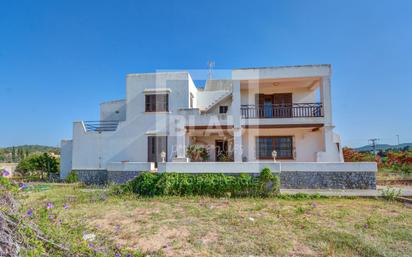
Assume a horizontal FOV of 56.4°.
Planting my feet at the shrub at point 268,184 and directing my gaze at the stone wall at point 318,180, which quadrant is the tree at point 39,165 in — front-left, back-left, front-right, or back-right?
back-left

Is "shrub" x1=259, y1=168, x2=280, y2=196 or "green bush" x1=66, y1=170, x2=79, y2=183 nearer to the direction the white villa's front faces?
the shrub

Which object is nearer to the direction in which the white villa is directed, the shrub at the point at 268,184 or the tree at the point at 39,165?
the shrub

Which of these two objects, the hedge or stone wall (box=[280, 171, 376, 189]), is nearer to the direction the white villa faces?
the hedge

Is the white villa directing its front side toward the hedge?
yes

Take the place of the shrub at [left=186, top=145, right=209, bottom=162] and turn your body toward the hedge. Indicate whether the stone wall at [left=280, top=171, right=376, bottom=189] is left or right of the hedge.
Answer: left

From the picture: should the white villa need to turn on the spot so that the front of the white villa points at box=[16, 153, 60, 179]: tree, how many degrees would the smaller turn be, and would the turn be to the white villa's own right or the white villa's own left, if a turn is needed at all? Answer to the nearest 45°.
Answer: approximately 90° to the white villa's own right

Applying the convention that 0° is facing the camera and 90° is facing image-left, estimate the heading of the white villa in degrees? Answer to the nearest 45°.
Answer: approximately 0°

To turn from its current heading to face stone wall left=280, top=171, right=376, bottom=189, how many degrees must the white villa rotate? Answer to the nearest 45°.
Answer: approximately 45° to its left

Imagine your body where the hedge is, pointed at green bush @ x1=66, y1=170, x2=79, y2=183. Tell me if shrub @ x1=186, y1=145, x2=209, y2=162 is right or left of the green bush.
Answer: right

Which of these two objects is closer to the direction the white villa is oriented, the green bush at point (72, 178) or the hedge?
the hedge
